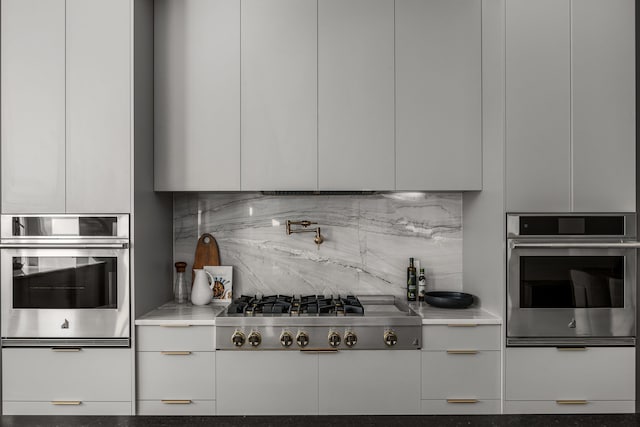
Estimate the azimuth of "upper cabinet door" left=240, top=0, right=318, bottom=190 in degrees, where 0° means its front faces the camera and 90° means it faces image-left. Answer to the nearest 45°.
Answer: approximately 0°

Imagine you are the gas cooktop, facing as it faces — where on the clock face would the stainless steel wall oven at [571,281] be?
The stainless steel wall oven is roughly at 9 o'clock from the gas cooktop.

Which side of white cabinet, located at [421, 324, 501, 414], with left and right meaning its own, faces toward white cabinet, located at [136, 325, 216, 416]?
right

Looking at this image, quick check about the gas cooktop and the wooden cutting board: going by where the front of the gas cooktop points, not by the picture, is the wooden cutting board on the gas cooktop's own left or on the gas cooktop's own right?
on the gas cooktop's own right

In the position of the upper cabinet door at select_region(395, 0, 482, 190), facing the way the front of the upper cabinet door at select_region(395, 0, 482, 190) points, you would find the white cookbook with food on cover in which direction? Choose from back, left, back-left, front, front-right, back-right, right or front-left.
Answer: right

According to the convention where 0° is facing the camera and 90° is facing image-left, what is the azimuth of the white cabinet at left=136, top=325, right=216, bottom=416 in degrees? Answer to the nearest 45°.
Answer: approximately 0°
